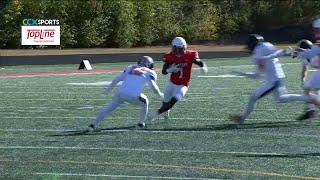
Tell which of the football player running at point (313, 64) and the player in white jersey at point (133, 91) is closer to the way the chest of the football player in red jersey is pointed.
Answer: the player in white jersey

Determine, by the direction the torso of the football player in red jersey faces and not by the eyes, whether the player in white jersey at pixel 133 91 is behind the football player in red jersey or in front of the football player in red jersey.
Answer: in front

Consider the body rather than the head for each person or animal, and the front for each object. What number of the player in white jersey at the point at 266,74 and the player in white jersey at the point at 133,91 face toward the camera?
0

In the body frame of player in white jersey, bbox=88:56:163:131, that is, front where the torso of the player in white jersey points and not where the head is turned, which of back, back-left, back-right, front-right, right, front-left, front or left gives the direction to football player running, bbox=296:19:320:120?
front-right

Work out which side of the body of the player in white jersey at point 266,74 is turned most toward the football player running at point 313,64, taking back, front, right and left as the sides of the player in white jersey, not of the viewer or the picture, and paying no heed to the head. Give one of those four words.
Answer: back

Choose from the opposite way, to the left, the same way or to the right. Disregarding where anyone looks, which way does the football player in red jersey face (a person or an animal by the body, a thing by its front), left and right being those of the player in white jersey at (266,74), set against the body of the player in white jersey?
to the left

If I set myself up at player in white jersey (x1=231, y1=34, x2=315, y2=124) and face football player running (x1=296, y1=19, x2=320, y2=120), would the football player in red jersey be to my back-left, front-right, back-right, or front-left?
back-left

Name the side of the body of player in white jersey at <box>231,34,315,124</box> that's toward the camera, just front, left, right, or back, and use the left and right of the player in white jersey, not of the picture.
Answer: left

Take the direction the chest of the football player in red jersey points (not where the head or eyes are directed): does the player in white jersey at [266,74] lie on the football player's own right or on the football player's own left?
on the football player's own left

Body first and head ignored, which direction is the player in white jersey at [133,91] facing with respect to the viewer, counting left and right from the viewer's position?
facing away from the viewer and to the right of the viewer

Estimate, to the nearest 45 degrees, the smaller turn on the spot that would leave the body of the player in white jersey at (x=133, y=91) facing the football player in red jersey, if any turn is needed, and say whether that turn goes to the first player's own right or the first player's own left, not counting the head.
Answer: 0° — they already face them

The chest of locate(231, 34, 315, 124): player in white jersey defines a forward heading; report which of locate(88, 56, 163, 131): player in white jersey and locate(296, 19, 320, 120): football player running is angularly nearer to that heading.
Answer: the player in white jersey
